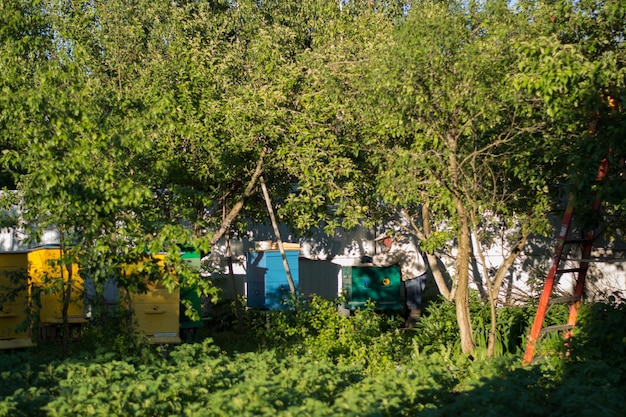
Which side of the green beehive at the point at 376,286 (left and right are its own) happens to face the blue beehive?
right

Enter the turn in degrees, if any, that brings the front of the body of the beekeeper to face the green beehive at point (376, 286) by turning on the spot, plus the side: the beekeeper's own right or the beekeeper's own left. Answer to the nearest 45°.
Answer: approximately 45° to the beekeeper's own left

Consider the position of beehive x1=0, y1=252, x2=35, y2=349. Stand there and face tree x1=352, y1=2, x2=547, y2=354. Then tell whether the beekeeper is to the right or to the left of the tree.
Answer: left

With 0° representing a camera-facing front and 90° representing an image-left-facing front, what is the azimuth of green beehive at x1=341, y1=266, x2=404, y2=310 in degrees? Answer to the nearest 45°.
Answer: approximately 0°

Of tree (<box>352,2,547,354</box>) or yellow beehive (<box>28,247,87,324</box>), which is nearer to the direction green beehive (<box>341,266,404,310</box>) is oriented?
the tree

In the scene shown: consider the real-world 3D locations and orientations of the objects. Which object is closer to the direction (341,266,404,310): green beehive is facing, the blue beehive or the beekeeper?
the blue beehive

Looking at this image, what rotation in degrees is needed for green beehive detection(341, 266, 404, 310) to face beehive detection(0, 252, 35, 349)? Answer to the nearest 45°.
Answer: approximately 45° to its right
